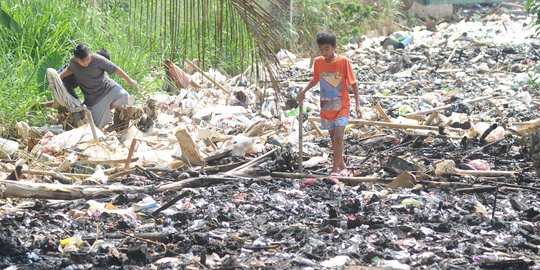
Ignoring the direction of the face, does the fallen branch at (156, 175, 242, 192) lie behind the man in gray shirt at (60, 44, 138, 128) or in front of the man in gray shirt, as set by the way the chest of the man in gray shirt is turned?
in front

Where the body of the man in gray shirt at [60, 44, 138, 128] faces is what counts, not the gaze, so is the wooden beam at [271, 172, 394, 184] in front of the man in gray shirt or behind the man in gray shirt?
in front

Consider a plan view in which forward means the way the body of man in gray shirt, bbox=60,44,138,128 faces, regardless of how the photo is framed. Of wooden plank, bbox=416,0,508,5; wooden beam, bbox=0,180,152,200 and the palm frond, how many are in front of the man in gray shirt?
2

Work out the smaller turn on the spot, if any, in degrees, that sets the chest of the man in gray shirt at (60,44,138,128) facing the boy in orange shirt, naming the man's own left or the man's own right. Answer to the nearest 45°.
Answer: approximately 45° to the man's own left

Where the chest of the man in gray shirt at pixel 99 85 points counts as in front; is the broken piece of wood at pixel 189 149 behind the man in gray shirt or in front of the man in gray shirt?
in front

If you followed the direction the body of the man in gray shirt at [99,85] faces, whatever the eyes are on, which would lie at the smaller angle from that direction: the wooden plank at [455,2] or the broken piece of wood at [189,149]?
the broken piece of wood

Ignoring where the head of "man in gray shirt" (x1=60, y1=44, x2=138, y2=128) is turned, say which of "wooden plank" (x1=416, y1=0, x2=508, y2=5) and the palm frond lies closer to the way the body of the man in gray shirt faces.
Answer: the palm frond
